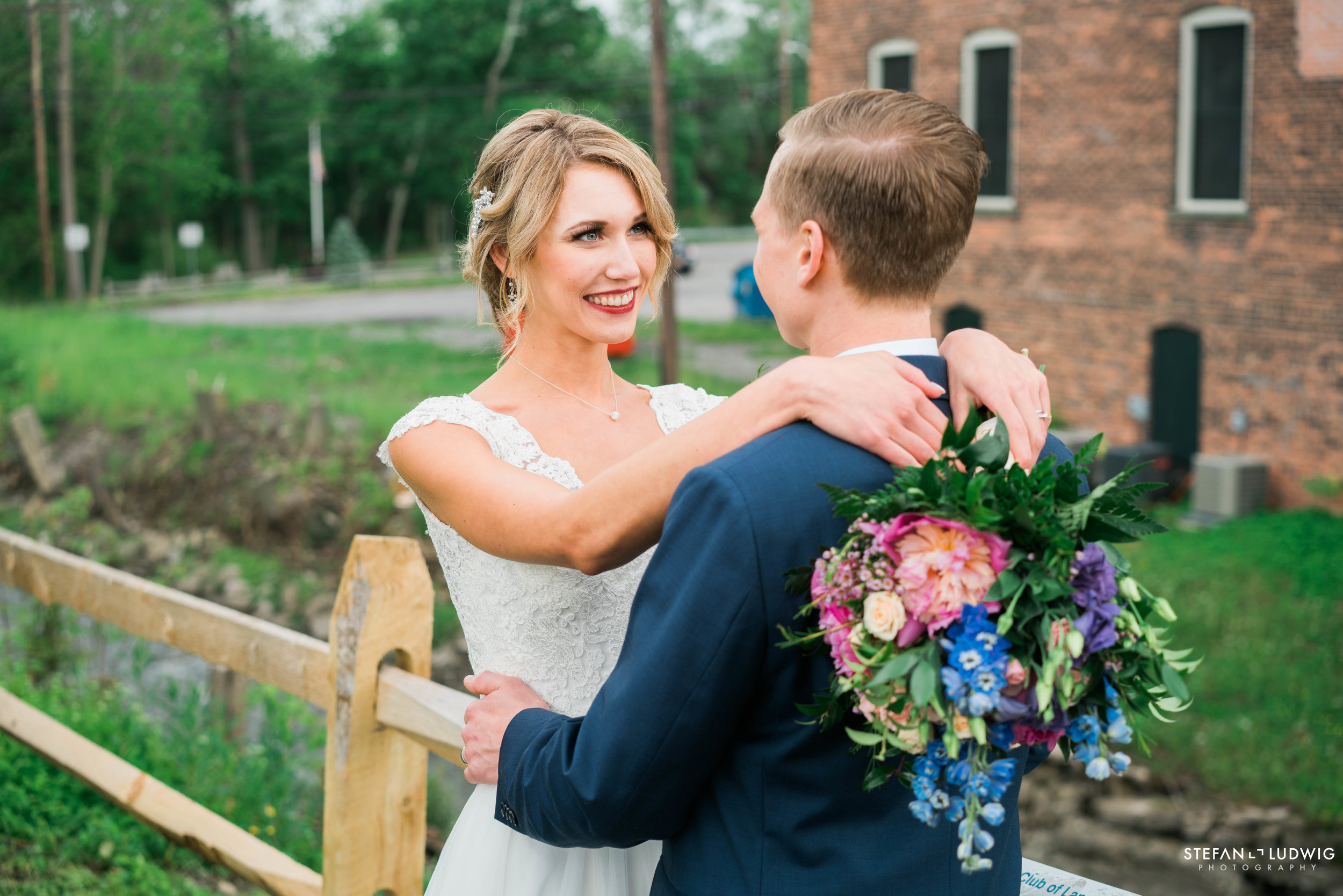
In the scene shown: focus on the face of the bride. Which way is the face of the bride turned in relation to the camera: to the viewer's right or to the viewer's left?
to the viewer's right

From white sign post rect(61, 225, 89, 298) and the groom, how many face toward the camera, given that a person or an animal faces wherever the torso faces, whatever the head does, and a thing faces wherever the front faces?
1

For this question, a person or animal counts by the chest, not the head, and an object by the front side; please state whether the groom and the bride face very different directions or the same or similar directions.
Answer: very different directions

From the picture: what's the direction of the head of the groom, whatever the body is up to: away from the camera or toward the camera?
away from the camera

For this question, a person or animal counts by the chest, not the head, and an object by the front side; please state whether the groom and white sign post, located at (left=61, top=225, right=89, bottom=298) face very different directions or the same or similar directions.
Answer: very different directions

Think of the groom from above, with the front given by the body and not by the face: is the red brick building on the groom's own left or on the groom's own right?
on the groom's own right

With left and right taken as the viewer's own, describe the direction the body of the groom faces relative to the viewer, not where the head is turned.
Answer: facing away from the viewer and to the left of the viewer

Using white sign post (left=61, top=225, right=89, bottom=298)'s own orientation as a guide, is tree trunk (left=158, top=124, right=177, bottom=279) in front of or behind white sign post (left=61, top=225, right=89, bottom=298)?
behind

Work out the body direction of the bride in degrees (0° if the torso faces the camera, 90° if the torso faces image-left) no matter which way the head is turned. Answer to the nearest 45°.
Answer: approximately 315°
